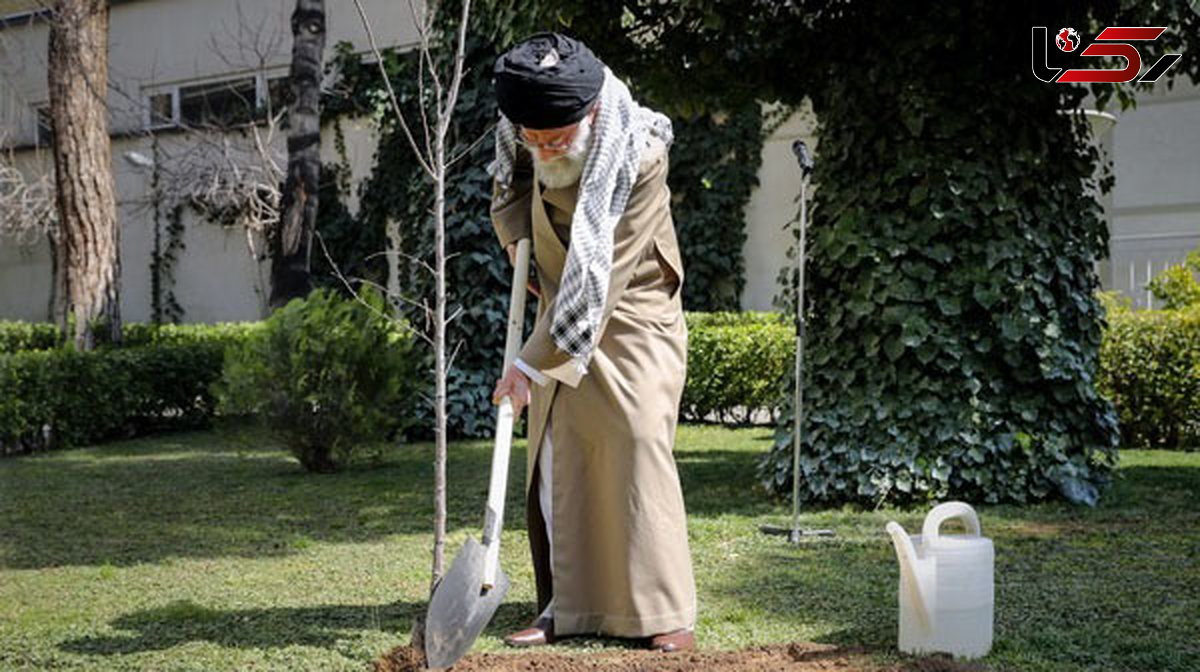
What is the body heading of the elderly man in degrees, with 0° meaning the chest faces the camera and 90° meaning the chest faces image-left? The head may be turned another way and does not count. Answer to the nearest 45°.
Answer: approximately 45°

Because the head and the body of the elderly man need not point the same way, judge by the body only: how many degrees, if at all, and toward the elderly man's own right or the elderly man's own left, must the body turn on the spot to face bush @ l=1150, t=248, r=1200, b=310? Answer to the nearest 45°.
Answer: approximately 180°

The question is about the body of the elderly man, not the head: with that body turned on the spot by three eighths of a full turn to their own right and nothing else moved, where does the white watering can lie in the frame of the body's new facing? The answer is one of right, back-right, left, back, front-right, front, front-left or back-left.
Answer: right

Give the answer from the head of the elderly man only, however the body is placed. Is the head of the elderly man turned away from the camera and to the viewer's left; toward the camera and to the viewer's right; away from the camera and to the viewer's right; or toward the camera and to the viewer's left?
toward the camera and to the viewer's left

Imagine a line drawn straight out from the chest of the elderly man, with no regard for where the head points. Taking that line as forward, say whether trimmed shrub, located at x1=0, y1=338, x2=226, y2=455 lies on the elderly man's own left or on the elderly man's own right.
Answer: on the elderly man's own right

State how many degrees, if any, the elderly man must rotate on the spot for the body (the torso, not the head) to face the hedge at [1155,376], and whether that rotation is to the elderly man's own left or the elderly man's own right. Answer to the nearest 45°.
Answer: approximately 180°

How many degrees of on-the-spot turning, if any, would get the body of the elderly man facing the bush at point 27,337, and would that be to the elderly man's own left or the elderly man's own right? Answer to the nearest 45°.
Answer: approximately 90° to the elderly man's own right

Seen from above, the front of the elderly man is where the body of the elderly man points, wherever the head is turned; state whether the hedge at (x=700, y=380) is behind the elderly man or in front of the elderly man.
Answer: behind

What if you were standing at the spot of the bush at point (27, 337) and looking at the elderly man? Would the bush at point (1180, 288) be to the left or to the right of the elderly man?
left
